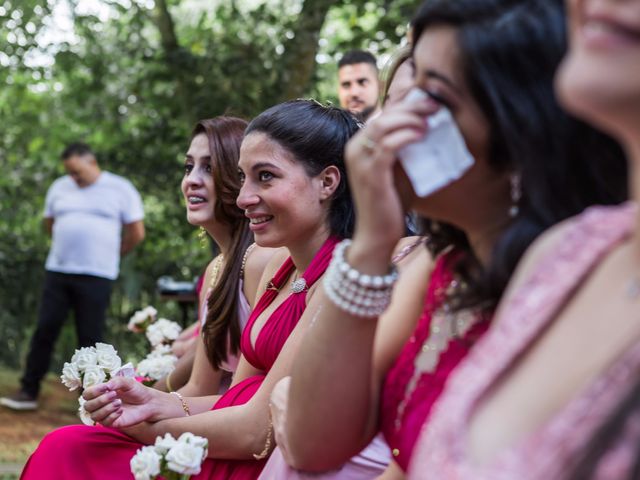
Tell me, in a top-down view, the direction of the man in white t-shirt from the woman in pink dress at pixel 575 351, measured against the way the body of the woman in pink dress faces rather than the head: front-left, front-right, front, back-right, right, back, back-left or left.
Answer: right

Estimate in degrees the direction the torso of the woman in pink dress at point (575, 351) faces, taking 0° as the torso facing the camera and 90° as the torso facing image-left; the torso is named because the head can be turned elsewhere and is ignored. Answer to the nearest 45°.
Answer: approximately 45°

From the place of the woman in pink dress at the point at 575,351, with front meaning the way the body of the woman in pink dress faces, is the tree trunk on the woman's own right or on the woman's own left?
on the woman's own right

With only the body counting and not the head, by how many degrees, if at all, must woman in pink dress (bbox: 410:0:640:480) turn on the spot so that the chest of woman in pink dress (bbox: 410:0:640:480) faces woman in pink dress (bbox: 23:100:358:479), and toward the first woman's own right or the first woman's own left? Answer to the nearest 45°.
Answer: approximately 90° to the first woman's own right

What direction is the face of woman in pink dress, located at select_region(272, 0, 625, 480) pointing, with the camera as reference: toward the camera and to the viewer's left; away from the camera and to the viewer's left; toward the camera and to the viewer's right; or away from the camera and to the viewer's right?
toward the camera and to the viewer's left
